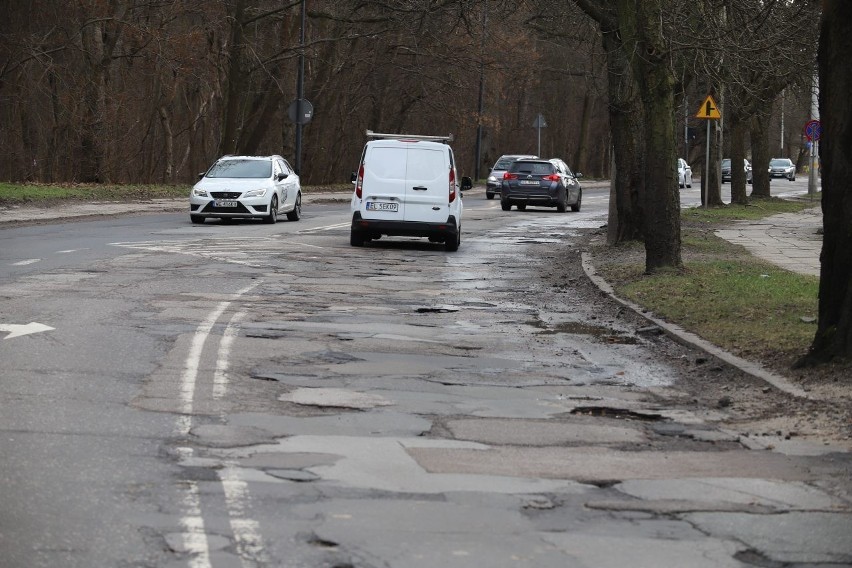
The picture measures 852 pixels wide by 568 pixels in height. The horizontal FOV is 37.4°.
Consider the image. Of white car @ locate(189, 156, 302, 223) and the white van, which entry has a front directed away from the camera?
the white van

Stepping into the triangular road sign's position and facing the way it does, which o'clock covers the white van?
The white van is roughly at 1 o'clock from the triangular road sign.

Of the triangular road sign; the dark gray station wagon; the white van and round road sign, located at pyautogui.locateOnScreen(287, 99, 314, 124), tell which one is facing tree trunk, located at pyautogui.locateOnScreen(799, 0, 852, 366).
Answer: the triangular road sign

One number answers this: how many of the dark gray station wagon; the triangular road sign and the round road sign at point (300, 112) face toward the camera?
1

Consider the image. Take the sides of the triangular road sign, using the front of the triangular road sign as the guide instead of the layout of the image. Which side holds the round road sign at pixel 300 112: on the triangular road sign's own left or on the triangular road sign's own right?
on the triangular road sign's own right

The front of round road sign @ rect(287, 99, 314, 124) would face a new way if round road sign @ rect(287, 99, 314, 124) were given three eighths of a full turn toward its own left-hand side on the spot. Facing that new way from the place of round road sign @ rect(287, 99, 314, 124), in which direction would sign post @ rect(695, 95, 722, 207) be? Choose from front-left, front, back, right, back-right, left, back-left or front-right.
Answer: left

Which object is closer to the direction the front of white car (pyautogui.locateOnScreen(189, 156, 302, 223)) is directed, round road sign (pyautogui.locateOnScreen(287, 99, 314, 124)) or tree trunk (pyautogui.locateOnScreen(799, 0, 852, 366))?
the tree trunk

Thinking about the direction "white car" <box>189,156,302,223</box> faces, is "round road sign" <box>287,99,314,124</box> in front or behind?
behind

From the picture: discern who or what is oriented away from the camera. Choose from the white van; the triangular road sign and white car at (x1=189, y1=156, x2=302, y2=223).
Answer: the white van

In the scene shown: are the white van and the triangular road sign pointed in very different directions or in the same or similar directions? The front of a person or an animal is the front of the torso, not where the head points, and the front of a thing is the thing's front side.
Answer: very different directions

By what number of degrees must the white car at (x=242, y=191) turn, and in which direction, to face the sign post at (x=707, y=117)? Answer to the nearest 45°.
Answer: approximately 135° to its left

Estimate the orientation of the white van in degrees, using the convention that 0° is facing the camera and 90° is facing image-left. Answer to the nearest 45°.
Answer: approximately 180°

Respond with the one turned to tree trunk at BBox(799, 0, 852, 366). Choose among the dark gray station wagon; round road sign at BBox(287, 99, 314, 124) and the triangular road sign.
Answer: the triangular road sign

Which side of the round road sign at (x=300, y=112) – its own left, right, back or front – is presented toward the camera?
back
